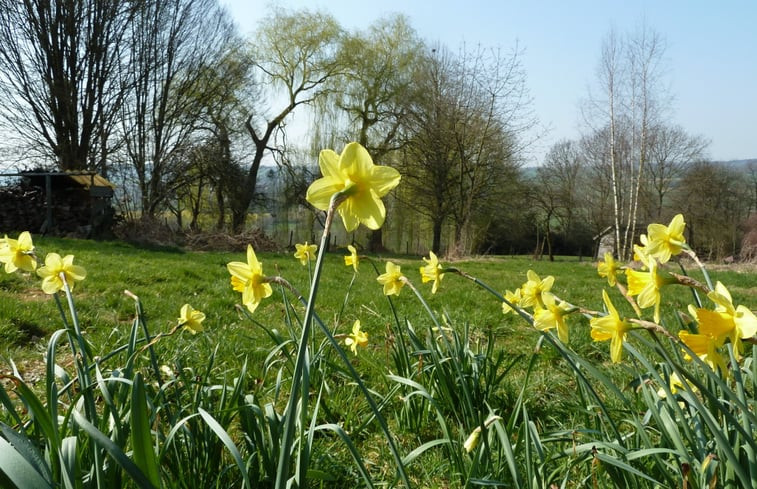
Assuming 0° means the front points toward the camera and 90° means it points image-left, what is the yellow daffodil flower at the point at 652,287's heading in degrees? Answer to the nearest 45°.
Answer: approximately 90°

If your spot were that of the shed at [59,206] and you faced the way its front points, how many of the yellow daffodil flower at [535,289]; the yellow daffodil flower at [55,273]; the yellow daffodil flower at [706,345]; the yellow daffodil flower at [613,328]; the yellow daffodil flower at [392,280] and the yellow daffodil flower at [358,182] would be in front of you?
6

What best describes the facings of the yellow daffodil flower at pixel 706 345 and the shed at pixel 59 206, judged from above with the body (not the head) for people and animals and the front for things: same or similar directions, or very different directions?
very different directions

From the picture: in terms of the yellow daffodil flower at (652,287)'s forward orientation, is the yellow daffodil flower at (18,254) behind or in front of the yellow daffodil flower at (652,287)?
in front

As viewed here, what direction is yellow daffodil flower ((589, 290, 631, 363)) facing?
to the viewer's left

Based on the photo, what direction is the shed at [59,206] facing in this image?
toward the camera

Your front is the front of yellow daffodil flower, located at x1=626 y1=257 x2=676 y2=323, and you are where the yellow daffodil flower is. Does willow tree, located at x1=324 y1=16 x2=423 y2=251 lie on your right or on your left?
on your right

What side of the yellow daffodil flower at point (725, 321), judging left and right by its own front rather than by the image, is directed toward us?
left

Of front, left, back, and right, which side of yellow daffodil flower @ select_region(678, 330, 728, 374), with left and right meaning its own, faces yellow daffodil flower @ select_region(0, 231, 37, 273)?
front
